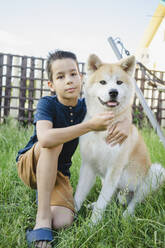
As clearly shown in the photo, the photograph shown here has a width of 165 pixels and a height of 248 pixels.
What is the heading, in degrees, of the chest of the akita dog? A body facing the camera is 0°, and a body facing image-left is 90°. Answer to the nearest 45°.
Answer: approximately 45°

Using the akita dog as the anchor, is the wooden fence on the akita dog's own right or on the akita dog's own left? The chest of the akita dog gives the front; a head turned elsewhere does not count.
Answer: on the akita dog's own right

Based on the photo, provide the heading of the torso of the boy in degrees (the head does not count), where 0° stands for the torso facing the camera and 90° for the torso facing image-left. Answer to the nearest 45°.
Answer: approximately 315°

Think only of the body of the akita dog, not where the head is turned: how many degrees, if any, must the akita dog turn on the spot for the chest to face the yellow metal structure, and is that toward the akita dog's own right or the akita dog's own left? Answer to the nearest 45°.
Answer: approximately 135° to the akita dog's own right

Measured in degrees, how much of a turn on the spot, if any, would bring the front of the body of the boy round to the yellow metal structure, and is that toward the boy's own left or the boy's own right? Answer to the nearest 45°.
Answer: approximately 135° to the boy's own left
